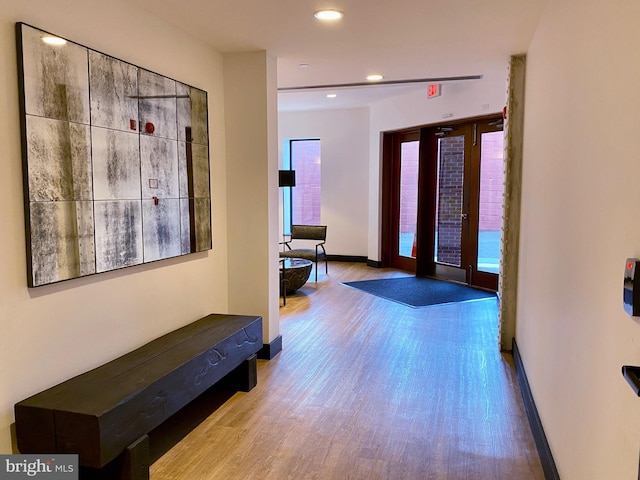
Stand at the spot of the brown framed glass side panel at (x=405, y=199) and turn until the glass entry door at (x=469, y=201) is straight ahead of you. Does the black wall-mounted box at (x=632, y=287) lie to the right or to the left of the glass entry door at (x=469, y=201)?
right

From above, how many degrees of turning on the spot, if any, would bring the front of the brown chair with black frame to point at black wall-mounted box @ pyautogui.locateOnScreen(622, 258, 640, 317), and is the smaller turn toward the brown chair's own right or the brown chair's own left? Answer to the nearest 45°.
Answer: approximately 45° to the brown chair's own left

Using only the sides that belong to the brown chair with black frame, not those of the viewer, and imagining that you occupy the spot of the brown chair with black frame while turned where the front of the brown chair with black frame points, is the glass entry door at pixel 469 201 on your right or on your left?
on your left

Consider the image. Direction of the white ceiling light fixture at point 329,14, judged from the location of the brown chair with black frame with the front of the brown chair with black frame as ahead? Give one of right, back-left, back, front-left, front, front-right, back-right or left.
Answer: front-left

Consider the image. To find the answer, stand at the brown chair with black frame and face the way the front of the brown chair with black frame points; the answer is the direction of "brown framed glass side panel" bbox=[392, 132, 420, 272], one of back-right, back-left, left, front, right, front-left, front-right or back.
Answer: back-left

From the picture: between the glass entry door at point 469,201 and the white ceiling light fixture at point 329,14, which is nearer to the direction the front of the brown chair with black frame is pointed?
the white ceiling light fixture

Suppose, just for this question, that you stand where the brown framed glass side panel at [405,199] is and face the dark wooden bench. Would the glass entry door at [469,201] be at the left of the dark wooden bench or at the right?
left

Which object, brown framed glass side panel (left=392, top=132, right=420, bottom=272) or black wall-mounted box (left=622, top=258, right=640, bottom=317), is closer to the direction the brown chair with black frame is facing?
the black wall-mounted box

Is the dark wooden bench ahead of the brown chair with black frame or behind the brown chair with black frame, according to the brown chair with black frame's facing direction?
ahead
